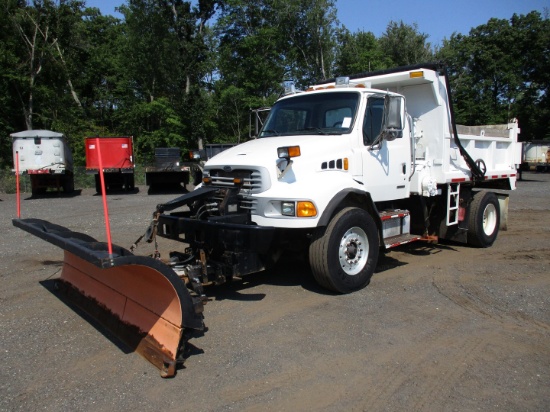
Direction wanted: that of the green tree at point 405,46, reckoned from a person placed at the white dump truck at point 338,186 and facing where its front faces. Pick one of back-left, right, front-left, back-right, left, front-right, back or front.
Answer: back-right

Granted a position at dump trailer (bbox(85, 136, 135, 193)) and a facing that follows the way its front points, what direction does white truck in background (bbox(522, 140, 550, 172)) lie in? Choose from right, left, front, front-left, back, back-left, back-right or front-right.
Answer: right

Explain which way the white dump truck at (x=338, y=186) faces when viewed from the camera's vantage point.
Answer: facing the viewer and to the left of the viewer

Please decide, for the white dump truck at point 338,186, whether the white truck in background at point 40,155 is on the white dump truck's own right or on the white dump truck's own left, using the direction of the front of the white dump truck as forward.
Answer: on the white dump truck's own right

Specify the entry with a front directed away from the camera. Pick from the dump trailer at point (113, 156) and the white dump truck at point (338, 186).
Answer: the dump trailer

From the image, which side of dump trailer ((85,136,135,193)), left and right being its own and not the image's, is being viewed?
back

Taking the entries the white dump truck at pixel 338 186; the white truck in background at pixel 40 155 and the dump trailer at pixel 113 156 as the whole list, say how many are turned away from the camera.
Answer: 2

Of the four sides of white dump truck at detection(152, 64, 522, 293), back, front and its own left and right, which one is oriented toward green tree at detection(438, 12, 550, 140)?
back

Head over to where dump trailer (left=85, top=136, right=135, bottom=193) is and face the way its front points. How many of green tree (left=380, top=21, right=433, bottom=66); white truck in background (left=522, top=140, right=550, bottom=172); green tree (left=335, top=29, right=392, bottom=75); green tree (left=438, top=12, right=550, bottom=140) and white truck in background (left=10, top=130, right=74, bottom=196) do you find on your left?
1

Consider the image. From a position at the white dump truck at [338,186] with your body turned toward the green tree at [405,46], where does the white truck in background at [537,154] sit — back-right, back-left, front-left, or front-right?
front-right

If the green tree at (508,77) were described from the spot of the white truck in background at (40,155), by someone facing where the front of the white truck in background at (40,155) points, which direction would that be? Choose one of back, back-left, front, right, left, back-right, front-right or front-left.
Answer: right

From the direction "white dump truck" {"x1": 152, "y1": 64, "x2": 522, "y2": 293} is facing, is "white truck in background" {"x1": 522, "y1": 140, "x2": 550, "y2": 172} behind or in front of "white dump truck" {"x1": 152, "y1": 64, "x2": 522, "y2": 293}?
behind

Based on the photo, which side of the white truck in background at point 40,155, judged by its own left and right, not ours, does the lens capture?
back

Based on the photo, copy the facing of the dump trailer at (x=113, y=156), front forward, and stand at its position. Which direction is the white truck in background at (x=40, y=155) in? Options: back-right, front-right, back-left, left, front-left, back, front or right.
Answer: left

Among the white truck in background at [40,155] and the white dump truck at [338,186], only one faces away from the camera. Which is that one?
the white truck in background

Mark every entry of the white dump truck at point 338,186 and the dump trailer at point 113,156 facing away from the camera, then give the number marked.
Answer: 1
